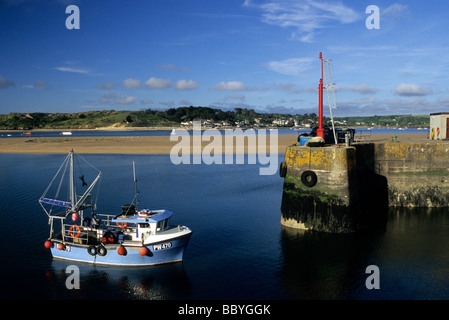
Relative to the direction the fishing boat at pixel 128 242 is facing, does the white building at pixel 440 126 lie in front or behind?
in front

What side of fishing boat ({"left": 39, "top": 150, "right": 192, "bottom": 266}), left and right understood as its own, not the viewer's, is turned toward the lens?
right

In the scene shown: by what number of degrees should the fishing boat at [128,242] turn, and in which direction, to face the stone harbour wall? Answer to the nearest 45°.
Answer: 0° — it already faces it

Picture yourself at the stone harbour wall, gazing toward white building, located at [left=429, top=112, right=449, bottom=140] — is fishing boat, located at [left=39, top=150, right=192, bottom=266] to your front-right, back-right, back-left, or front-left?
back-left
